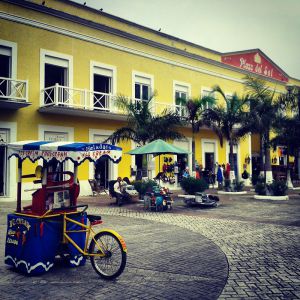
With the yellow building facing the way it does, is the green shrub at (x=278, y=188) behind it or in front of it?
in front

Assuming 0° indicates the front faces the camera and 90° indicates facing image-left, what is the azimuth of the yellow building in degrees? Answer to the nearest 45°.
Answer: approximately 315°
